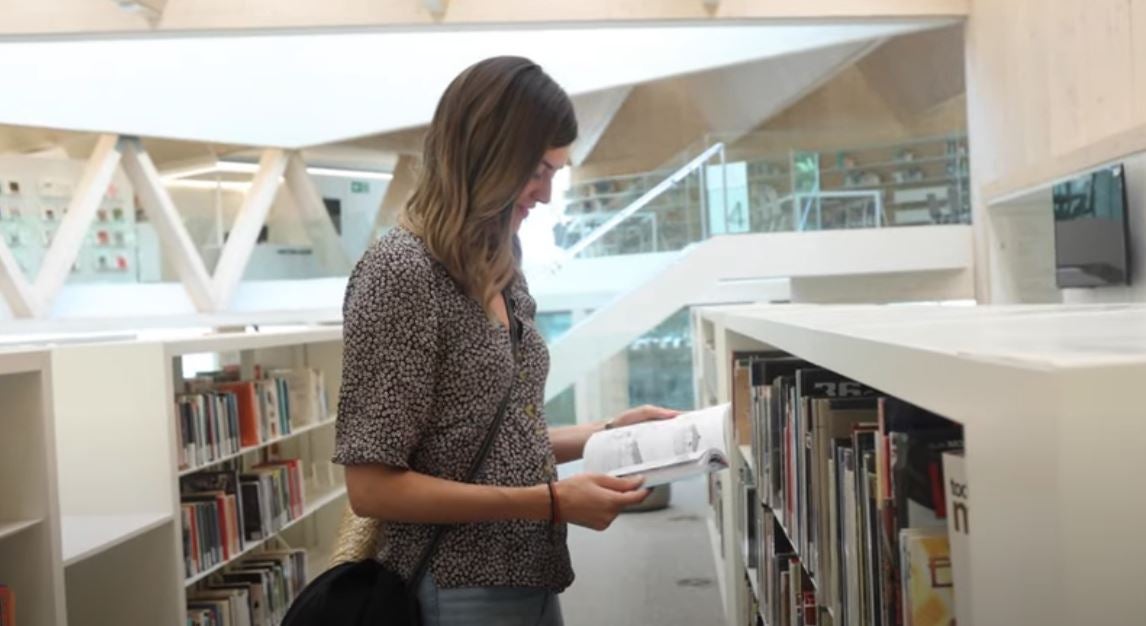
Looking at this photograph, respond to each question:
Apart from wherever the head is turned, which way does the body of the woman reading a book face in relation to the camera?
to the viewer's right

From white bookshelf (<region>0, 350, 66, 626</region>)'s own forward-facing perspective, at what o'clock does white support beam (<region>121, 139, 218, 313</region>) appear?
The white support beam is roughly at 8 o'clock from the white bookshelf.

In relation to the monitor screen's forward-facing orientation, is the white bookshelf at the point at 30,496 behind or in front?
in front

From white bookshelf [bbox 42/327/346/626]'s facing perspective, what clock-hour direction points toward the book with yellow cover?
The book with yellow cover is roughly at 1 o'clock from the white bookshelf.

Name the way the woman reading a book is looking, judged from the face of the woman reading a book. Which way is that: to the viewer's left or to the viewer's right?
to the viewer's right

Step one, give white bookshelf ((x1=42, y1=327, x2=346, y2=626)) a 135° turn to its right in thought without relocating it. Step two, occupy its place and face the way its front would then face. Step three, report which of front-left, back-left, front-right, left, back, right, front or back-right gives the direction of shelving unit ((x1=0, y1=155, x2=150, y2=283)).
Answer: right

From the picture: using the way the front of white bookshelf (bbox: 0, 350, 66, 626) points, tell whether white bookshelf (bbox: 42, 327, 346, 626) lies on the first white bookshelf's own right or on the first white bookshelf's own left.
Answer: on the first white bookshelf's own left

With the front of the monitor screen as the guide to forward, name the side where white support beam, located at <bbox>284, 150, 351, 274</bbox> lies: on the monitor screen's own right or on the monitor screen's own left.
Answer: on the monitor screen's own right

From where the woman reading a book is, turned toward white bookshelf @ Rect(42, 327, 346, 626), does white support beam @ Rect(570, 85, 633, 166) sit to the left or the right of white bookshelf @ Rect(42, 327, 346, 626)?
right

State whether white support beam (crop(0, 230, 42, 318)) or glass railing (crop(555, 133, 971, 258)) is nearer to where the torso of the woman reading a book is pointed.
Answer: the glass railing

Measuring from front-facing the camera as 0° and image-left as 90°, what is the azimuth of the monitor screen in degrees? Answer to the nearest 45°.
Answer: approximately 45°

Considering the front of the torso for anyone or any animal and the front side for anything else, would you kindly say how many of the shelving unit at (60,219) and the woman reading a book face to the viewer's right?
1

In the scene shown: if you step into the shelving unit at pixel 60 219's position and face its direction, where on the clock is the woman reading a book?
The woman reading a book is roughly at 12 o'clock from the shelving unit.

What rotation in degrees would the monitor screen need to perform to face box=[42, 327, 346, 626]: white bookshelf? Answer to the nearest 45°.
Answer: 0° — it already faces it
